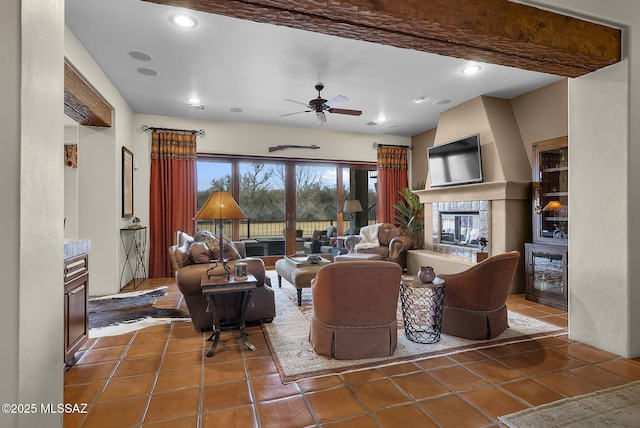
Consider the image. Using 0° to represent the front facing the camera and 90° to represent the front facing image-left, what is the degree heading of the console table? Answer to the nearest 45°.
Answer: approximately 270°

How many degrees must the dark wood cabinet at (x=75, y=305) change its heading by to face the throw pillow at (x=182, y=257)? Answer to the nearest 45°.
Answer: approximately 45° to its left

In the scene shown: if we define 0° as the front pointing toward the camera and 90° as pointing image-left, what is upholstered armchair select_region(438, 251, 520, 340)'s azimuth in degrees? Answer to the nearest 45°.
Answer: approximately 135°

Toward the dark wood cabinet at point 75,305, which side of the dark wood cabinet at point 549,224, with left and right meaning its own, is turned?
front

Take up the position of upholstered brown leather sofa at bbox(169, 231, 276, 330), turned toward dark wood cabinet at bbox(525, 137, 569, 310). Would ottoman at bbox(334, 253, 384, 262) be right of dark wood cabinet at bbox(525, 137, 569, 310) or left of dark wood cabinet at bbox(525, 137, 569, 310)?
left

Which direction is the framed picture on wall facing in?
to the viewer's right

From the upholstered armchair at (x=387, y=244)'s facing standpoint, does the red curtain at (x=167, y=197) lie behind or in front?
in front

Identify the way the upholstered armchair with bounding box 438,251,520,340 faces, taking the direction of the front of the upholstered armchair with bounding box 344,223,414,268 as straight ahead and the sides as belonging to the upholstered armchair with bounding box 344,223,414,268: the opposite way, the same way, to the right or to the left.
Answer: to the right

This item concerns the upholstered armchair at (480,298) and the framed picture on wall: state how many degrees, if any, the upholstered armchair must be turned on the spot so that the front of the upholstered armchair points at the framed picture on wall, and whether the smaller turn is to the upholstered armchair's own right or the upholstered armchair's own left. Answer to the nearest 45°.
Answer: approximately 45° to the upholstered armchair's own left

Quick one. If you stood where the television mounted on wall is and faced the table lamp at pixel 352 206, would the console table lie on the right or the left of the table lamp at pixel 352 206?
left

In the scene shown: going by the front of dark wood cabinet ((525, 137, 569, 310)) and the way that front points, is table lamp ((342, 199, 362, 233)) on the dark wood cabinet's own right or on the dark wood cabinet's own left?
on the dark wood cabinet's own right

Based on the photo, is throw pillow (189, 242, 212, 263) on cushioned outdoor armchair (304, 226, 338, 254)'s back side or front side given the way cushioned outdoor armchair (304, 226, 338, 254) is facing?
on the front side

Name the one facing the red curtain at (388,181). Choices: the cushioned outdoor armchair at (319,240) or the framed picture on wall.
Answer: the framed picture on wall
